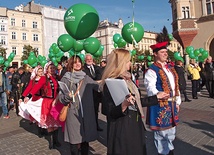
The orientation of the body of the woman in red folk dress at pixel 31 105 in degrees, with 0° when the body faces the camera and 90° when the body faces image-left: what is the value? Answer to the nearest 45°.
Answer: approximately 315°

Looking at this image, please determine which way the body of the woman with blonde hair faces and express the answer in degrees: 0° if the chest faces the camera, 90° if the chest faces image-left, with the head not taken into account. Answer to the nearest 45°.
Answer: approximately 270°

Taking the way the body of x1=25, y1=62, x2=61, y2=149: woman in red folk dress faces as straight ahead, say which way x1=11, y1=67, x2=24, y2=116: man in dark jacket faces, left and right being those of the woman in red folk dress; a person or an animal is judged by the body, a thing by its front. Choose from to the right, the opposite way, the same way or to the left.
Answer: the same way

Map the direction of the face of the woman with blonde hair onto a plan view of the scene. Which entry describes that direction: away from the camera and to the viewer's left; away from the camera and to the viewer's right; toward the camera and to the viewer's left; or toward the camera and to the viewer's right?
away from the camera and to the viewer's right

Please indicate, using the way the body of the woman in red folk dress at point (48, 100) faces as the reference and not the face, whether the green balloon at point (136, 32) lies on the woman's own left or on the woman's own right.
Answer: on the woman's own left
